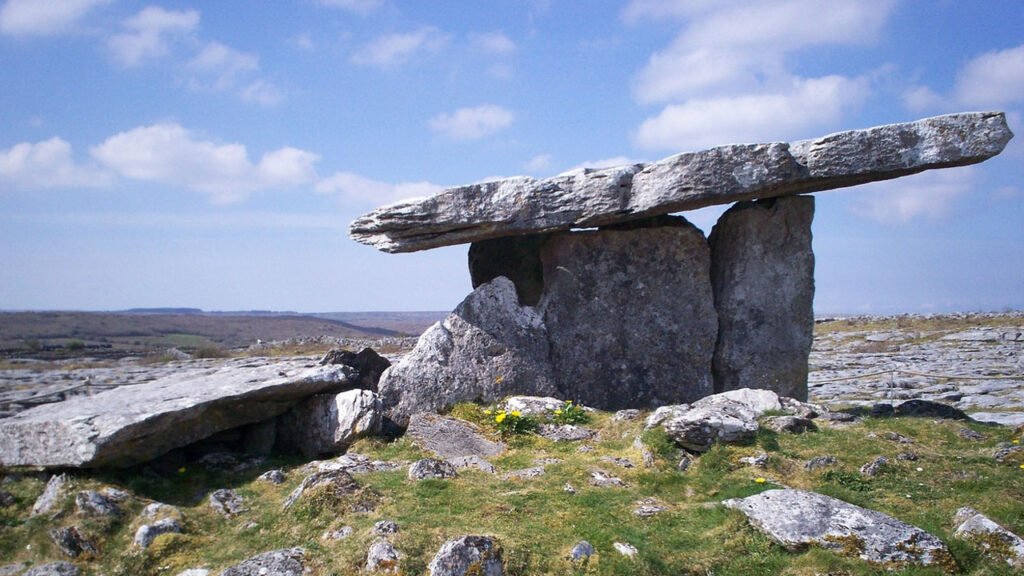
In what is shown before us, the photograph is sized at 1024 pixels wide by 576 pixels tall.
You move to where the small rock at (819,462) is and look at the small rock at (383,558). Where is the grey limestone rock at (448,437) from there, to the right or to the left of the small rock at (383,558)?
right
